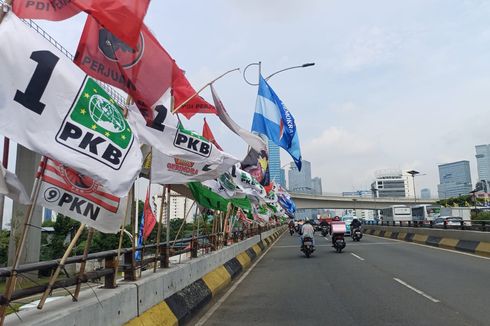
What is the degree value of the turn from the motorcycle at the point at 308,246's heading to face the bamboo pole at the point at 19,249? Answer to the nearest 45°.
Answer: approximately 180°

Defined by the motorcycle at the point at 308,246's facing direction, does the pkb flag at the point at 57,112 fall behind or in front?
behind

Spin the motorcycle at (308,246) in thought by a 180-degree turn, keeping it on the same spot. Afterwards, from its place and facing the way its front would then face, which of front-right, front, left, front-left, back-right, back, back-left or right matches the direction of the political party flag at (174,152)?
front

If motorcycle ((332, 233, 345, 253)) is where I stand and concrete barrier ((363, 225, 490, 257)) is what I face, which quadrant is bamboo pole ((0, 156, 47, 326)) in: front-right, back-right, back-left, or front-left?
back-right

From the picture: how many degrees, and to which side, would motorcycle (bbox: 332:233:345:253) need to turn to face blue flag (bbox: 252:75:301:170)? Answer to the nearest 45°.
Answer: approximately 180°

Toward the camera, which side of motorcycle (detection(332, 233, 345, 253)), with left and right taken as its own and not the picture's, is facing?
back

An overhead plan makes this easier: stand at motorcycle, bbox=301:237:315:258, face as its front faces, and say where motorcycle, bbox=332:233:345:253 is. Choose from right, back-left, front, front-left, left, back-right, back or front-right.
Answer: front-right

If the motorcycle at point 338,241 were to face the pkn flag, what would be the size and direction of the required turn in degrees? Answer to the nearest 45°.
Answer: approximately 180°

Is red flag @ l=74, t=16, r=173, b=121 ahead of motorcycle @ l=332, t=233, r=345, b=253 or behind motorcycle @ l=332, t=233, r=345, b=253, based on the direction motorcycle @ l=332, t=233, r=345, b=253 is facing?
behind

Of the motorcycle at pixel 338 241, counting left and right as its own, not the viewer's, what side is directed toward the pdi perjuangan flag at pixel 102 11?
back

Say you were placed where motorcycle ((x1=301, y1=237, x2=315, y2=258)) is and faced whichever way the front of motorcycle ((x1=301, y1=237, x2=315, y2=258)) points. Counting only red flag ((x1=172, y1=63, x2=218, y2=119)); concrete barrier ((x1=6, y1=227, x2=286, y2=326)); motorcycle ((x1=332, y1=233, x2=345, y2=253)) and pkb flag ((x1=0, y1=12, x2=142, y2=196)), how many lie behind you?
3

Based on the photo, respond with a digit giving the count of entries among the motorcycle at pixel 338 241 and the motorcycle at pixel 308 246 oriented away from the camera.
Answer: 2

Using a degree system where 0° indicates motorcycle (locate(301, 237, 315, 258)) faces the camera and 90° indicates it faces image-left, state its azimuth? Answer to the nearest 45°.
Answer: approximately 180°

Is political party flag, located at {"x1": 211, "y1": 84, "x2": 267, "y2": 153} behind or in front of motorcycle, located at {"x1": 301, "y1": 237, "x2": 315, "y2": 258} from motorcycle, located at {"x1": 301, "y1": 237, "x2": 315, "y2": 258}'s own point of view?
behind

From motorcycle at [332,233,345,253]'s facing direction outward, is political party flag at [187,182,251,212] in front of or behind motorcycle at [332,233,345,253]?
behind

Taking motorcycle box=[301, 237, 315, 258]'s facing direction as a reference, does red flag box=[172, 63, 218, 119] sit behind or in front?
behind
